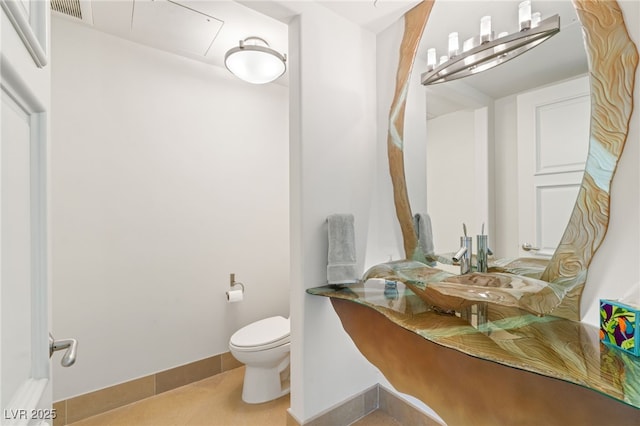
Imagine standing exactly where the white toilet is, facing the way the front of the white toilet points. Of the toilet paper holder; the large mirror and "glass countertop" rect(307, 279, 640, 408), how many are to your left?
2

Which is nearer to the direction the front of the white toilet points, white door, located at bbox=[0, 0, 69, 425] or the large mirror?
the white door

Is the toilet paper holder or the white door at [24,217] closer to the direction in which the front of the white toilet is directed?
the white door

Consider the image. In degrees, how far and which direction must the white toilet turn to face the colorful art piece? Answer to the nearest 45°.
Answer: approximately 90° to its left

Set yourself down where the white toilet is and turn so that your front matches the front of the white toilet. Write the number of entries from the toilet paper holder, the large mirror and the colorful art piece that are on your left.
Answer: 2
